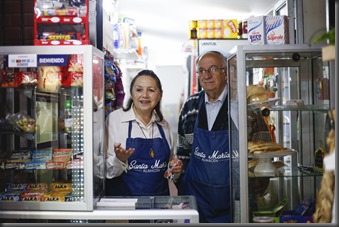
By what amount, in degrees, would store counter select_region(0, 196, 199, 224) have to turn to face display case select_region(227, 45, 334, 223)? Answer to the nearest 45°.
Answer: approximately 90° to its left

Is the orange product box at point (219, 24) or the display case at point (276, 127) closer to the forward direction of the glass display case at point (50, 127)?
the display case at point (276, 127)

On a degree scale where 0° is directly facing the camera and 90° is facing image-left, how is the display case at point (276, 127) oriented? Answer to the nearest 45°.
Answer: approximately 0°

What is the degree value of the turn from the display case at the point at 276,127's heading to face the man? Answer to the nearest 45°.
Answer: approximately 135° to its right

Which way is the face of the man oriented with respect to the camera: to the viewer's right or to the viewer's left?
to the viewer's left

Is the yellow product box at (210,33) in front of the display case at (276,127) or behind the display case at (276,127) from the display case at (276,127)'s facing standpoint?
behind
